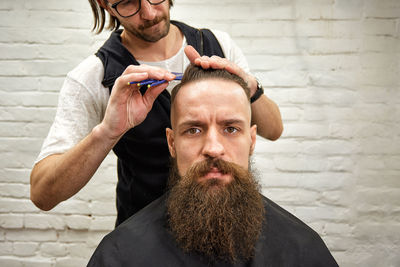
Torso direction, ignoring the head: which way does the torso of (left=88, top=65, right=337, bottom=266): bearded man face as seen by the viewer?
toward the camera
